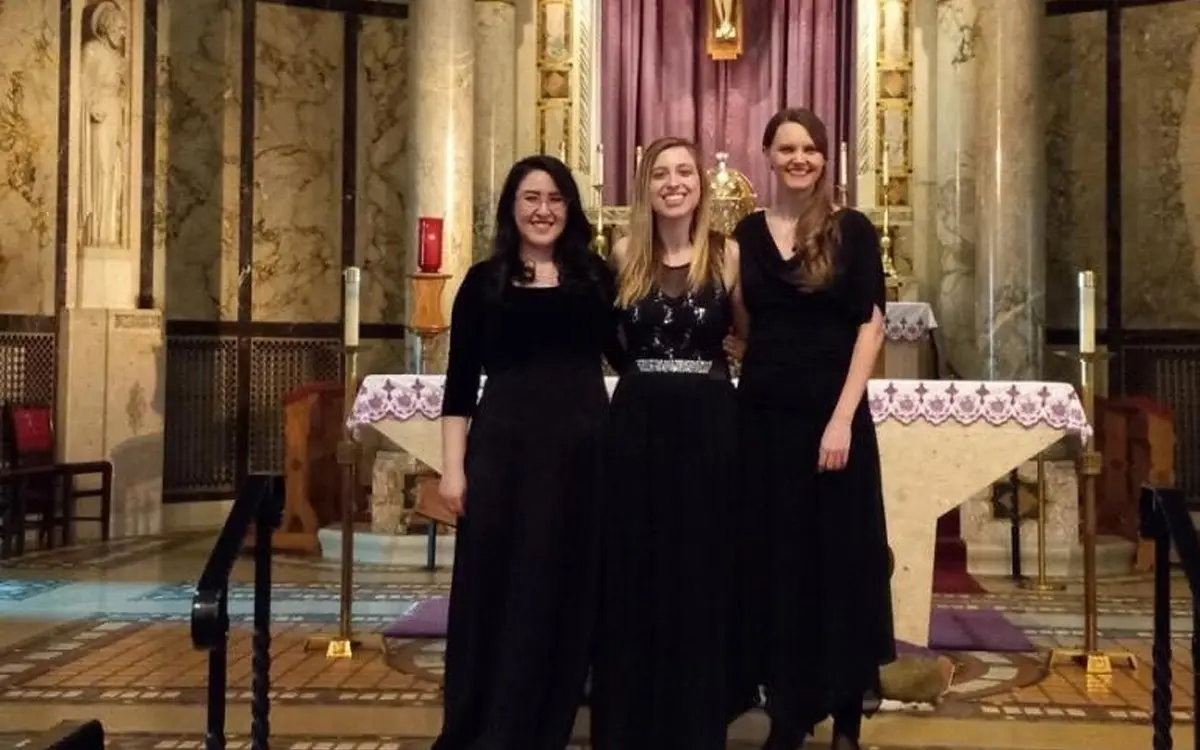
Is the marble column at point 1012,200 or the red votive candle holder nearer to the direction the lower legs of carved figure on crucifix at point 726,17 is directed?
the red votive candle holder

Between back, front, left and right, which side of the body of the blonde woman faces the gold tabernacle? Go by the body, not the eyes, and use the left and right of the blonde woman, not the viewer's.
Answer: back

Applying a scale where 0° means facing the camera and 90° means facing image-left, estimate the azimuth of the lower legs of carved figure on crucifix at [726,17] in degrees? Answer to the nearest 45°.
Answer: approximately 0°

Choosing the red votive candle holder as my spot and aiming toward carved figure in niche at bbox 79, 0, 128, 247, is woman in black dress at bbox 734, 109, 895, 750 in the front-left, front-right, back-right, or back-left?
back-left

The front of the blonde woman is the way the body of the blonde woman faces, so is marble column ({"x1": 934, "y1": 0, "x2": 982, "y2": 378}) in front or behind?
behind

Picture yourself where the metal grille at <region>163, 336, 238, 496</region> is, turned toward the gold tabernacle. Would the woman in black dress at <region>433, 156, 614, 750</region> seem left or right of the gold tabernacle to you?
right

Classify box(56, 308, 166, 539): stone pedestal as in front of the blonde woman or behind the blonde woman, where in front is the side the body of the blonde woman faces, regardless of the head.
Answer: behind

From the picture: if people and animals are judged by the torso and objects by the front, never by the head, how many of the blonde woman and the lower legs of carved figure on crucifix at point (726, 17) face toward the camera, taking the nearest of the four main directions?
2

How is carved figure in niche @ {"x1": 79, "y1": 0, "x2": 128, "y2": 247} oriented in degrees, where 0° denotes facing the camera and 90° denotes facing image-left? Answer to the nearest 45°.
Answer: approximately 315°
